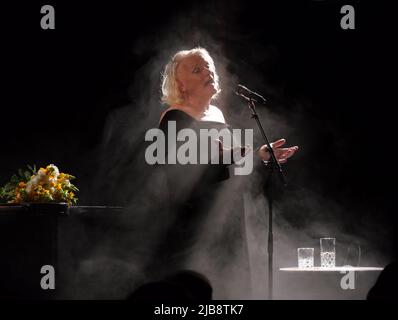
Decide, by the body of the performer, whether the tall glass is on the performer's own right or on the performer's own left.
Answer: on the performer's own left

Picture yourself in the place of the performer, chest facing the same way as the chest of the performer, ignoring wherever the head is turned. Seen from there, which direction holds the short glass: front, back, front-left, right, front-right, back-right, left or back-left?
left

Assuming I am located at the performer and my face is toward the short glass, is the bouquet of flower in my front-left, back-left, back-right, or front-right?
back-left

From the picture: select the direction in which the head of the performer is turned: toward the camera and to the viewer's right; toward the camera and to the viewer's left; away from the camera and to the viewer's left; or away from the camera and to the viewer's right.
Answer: toward the camera and to the viewer's right

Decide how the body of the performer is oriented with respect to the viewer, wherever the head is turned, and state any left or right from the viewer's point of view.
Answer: facing the viewer and to the right of the viewer

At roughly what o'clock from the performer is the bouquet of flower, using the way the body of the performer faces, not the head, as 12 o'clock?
The bouquet of flower is roughly at 5 o'clock from the performer.
